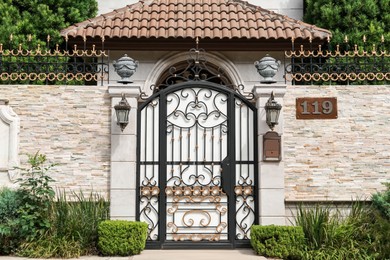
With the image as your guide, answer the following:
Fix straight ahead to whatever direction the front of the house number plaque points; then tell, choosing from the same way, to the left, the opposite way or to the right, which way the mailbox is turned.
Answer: the same way

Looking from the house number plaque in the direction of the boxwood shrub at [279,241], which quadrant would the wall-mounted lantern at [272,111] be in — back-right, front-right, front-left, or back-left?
front-right

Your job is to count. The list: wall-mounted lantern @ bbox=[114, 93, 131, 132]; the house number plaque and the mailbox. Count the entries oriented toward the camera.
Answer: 3

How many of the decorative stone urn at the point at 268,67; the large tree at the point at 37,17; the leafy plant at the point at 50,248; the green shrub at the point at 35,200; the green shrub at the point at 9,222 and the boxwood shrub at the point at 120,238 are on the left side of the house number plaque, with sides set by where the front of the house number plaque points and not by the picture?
0

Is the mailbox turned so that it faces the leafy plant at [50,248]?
no

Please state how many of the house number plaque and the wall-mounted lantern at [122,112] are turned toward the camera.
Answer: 2

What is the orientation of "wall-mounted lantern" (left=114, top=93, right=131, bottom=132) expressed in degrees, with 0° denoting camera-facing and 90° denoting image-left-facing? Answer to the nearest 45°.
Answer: approximately 0°

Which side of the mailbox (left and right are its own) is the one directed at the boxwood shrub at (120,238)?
right

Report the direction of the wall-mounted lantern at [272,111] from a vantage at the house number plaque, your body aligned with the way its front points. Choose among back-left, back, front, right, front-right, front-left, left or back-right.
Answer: front-right

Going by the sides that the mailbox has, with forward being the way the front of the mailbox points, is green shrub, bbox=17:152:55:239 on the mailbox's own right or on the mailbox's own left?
on the mailbox's own right

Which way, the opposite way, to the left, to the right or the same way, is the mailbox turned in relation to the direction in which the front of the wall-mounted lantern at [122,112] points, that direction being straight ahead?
the same way

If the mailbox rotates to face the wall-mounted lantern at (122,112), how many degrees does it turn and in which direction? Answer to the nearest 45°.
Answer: approximately 90° to its right

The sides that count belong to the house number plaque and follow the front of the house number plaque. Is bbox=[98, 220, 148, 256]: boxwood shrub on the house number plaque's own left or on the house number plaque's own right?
on the house number plaque's own right

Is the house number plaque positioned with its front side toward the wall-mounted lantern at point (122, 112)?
no

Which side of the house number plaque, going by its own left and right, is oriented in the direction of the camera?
front

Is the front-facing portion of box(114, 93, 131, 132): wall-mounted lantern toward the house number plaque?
no

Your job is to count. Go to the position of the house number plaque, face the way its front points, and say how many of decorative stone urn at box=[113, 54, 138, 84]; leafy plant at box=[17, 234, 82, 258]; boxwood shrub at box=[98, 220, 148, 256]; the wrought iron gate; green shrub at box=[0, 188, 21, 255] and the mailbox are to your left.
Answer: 0
